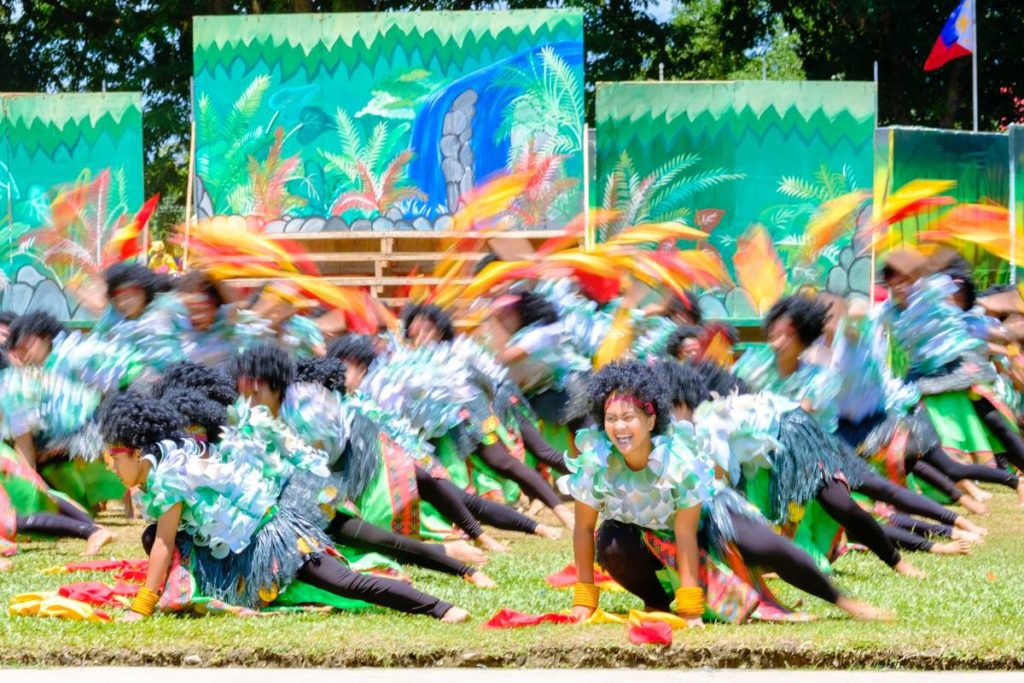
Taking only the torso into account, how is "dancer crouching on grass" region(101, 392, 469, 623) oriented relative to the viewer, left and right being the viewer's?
facing to the left of the viewer

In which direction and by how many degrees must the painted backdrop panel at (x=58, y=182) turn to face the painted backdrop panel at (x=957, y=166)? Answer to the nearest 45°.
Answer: approximately 45° to its left

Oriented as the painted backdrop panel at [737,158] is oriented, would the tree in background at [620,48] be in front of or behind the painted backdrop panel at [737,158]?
behind

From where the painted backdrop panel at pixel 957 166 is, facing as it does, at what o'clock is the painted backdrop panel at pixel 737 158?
the painted backdrop panel at pixel 737 158 is roughly at 3 o'clock from the painted backdrop panel at pixel 957 166.

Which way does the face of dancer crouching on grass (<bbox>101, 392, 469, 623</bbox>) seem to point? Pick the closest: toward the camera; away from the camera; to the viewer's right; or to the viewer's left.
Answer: to the viewer's left

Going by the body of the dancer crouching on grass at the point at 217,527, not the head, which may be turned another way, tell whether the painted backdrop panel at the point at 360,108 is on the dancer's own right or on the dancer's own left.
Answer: on the dancer's own right

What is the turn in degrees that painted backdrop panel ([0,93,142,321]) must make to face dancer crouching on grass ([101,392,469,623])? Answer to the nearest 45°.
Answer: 0° — it already faces them

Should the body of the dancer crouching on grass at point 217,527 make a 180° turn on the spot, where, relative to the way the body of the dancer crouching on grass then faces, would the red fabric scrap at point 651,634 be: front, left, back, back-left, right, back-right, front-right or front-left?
front-right

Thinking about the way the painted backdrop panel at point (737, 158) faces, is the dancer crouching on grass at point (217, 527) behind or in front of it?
in front

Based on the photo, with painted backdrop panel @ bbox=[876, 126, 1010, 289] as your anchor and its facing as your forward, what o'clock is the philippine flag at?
The philippine flag is roughly at 6 o'clock from the painted backdrop panel.

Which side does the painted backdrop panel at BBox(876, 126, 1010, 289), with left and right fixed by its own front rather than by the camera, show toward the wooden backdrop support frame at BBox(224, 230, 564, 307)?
right

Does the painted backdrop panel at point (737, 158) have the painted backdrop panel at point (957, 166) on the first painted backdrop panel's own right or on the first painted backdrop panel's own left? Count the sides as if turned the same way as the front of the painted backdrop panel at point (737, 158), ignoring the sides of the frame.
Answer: on the first painted backdrop panel's own left

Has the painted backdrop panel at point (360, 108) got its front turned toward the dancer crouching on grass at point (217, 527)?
yes
